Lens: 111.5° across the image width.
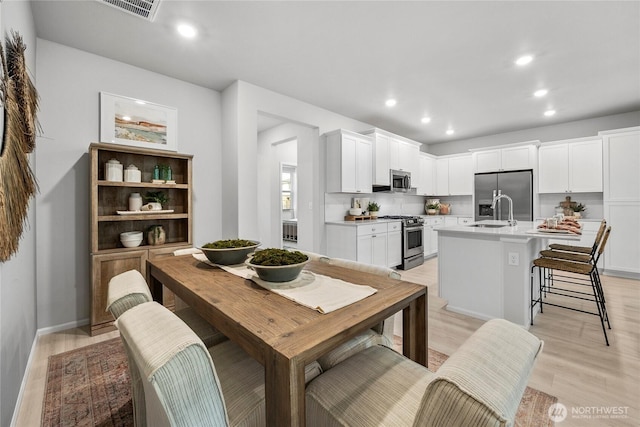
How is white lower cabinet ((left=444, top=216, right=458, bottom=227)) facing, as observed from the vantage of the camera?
facing the viewer

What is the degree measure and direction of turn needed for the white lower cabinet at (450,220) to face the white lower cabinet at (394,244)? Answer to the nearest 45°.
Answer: approximately 45° to its right

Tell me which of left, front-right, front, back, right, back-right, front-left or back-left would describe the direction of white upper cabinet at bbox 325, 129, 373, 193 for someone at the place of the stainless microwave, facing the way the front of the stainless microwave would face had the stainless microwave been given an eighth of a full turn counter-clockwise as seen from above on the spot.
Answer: back-right

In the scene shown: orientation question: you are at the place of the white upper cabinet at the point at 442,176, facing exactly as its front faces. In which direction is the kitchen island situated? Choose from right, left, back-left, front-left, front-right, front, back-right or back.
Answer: front

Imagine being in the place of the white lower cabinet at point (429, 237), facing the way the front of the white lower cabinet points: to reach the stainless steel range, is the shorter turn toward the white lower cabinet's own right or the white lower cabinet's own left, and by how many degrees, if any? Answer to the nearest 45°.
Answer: approximately 45° to the white lower cabinet's own right

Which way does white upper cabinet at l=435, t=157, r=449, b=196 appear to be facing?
toward the camera

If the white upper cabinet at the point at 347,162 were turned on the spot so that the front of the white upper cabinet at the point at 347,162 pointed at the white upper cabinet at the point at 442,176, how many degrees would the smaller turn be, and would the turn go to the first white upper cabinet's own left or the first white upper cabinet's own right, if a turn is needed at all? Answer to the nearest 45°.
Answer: approximately 90° to the first white upper cabinet's own left

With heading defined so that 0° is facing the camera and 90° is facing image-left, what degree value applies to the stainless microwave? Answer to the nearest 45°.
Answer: approximately 315°

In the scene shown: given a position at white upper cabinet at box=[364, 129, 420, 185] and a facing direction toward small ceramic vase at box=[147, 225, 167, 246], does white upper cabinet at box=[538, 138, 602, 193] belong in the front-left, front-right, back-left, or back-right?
back-left

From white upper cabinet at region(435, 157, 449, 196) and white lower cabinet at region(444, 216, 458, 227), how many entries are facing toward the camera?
2

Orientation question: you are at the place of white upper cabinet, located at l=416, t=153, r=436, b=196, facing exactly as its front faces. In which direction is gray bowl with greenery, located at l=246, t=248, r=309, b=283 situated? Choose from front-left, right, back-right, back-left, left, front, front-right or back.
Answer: front-right

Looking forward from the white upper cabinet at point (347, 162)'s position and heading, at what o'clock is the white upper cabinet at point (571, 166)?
the white upper cabinet at point (571, 166) is roughly at 10 o'clock from the white upper cabinet at point (347, 162).

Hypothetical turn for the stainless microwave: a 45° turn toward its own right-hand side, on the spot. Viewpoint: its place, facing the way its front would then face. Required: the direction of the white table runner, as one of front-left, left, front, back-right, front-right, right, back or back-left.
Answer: front

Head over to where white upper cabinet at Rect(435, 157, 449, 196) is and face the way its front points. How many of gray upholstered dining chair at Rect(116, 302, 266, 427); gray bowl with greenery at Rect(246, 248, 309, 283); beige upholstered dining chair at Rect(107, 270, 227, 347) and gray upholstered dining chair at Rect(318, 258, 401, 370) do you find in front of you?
4

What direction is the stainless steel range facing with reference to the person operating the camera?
facing the viewer and to the right of the viewer

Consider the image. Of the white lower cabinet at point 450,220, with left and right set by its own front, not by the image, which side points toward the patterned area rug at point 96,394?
front
